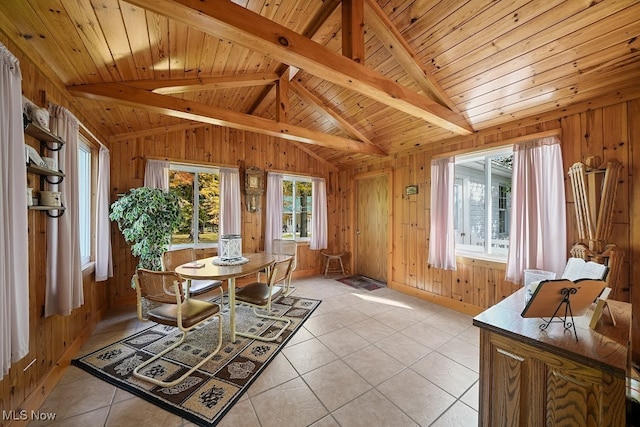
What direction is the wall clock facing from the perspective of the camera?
toward the camera

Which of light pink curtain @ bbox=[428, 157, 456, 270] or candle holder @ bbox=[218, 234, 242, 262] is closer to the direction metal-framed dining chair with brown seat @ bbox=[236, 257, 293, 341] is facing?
the candle holder

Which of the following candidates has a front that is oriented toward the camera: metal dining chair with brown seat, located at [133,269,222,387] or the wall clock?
the wall clock

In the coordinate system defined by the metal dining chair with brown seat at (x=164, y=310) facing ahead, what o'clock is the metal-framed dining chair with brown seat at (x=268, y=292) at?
the metal-framed dining chair with brown seat at (x=268, y=292) is roughly at 1 o'clock from the metal dining chair with brown seat at (x=164, y=310).

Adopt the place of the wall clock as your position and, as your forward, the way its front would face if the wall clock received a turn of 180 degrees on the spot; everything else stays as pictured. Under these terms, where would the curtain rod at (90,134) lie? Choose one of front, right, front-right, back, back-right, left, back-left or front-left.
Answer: back-left

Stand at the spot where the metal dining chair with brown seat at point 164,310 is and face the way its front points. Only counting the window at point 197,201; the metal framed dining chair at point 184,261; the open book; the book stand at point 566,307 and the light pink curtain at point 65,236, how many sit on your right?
2

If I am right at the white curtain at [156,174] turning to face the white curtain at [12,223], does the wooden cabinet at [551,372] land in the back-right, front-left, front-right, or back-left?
front-left

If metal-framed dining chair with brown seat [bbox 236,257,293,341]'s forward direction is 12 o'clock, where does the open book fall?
The open book is roughly at 6 o'clock from the metal-framed dining chair with brown seat.

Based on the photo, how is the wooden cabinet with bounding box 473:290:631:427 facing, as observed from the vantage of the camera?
facing the viewer and to the left of the viewer

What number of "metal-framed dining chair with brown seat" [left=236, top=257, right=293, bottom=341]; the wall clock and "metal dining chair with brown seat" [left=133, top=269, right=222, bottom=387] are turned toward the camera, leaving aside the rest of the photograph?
1

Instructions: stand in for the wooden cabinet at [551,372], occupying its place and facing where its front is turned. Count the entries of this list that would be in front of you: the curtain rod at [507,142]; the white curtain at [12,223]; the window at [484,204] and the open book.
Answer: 1

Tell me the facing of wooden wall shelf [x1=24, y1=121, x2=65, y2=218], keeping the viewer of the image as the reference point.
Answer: facing the viewer and to the right of the viewer

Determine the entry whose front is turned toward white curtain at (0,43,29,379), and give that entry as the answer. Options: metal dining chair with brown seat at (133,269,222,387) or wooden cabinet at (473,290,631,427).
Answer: the wooden cabinet

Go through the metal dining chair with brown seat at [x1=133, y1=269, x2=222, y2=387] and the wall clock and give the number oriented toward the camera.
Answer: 1

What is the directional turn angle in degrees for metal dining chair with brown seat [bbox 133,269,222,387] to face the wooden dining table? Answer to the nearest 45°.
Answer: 0° — it already faces it

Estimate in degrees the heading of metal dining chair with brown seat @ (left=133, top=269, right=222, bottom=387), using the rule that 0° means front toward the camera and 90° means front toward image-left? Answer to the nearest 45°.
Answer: approximately 225°

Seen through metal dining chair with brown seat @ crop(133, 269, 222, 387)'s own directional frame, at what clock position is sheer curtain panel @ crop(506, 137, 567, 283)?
The sheer curtain panel is roughly at 2 o'clock from the metal dining chair with brown seat.

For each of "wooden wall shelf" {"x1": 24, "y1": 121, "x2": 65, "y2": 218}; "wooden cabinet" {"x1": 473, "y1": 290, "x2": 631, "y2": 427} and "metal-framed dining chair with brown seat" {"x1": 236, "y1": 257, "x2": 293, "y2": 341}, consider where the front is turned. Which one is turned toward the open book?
"wooden wall shelf" {"x1": 24, "y1": 121, "x2": 65, "y2": 218}

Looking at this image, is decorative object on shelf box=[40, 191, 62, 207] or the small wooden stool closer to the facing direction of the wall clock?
the decorative object on shelf

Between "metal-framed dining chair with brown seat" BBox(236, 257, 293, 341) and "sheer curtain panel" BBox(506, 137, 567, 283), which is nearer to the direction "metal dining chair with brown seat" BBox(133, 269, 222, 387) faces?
the metal-framed dining chair with brown seat

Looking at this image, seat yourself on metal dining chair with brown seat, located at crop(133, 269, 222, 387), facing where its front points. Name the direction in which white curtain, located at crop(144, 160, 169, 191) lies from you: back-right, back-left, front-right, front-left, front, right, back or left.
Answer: front-left

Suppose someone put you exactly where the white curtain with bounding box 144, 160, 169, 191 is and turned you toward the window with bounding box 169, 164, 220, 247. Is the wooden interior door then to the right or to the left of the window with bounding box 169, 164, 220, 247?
right

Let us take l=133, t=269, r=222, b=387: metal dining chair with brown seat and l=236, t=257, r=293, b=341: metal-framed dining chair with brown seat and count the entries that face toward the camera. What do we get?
0

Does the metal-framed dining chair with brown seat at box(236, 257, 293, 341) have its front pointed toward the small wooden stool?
no
